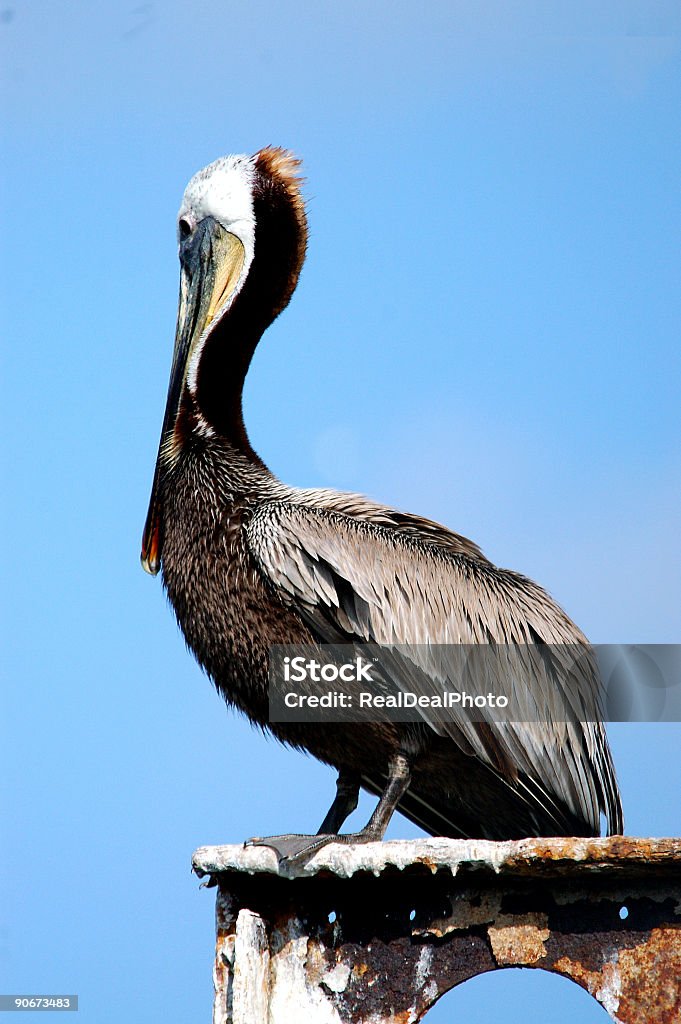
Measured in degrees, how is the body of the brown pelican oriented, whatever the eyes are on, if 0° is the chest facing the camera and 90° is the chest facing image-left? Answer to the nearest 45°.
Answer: approximately 90°
